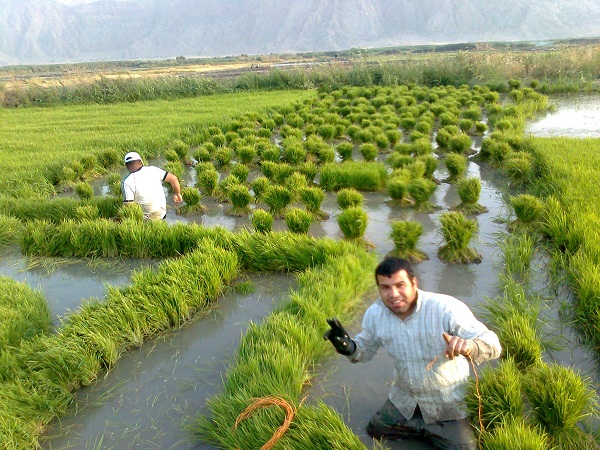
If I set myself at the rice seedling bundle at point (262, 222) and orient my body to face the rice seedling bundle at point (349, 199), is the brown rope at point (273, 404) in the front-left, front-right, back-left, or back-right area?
back-right

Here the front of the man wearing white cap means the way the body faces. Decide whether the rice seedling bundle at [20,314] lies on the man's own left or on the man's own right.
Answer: on the man's own left
